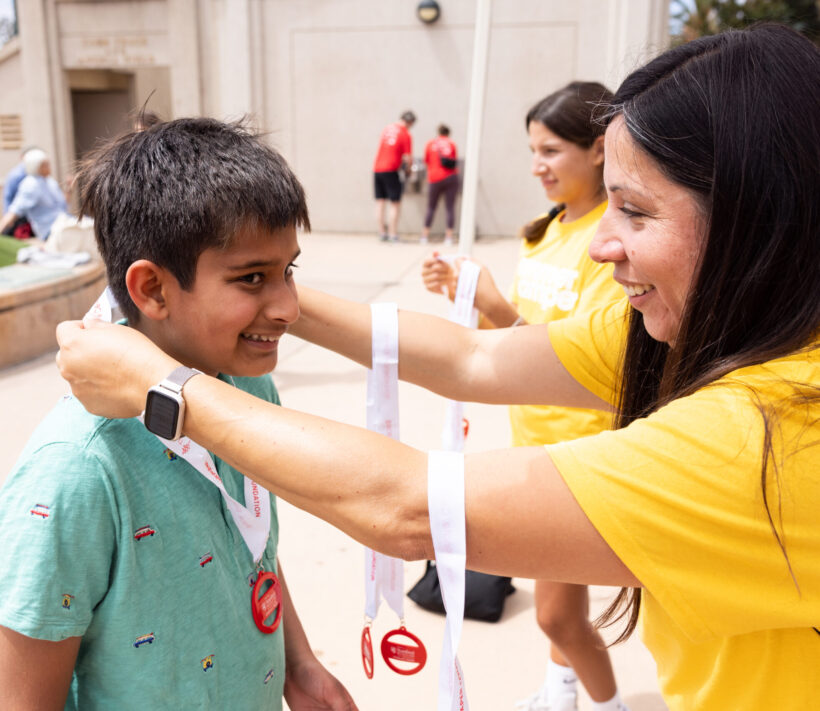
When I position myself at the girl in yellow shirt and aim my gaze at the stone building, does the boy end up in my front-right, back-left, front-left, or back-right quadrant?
back-left

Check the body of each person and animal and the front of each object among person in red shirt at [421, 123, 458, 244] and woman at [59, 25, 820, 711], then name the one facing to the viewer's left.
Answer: the woman

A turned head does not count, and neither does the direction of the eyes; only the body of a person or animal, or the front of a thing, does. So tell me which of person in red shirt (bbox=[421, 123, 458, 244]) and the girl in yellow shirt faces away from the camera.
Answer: the person in red shirt

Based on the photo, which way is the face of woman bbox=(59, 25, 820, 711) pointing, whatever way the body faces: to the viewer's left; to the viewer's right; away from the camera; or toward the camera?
to the viewer's left

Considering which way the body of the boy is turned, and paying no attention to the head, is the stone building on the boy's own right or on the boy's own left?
on the boy's own left

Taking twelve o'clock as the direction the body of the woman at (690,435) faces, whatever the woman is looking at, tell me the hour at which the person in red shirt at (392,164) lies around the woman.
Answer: The person in red shirt is roughly at 3 o'clock from the woman.

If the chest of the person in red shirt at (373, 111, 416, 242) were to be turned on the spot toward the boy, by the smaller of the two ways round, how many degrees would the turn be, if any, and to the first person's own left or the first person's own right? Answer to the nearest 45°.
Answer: approximately 135° to the first person's own right

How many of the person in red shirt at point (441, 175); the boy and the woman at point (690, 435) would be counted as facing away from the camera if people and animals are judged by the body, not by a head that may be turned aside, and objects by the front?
1

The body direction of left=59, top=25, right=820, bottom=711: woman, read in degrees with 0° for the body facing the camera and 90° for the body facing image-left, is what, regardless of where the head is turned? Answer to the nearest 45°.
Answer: approximately 90°

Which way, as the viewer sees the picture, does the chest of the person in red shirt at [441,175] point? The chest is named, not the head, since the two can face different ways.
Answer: away from the camera

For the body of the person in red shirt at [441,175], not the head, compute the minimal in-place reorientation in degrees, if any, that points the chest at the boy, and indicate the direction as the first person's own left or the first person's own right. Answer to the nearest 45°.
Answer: approximately 180°

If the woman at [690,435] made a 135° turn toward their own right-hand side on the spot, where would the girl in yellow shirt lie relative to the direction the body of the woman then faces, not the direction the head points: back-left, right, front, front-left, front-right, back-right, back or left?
front-left
